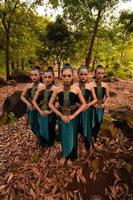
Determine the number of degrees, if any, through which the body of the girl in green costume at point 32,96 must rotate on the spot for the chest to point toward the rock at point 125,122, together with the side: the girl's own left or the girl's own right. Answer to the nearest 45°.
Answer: approximately 90° to the girl's own left

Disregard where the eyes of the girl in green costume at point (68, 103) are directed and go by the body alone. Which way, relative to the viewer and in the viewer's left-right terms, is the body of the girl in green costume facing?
facing the viewer

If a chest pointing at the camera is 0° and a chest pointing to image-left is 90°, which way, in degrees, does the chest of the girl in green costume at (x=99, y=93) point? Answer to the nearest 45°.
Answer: approximately 0°

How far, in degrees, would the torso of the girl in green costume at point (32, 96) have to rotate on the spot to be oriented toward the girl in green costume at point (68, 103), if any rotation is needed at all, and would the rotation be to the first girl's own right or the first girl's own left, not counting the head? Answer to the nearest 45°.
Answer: approximately 45° to the first girl's own left

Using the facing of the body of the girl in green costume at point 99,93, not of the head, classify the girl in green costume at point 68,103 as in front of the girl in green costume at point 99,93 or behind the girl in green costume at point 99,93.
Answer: in front

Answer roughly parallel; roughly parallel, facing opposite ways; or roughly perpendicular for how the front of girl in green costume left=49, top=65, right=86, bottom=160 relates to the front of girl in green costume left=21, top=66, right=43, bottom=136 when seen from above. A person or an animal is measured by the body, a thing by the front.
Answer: roughly parallel

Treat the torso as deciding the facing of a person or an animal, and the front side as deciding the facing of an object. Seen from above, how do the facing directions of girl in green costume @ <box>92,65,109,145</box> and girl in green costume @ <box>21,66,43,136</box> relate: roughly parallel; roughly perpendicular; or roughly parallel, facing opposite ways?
roughly parallel

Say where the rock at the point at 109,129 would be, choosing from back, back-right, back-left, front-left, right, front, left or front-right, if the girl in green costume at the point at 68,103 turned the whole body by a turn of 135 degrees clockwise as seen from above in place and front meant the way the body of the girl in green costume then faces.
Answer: right

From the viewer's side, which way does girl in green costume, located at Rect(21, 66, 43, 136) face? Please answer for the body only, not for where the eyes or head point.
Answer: toward the camera

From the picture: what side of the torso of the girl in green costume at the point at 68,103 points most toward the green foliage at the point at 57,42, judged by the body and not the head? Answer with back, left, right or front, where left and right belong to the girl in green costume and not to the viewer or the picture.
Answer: back

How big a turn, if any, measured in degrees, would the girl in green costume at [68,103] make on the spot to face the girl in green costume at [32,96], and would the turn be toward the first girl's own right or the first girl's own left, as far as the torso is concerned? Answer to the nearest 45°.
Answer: approximately 135° to the first girl's own right

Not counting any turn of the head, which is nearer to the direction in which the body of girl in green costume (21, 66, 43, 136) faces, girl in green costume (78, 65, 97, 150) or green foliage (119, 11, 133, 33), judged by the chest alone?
the girl in green costume

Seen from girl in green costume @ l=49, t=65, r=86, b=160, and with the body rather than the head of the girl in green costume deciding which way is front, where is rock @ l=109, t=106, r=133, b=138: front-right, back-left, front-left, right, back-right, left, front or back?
back-left
